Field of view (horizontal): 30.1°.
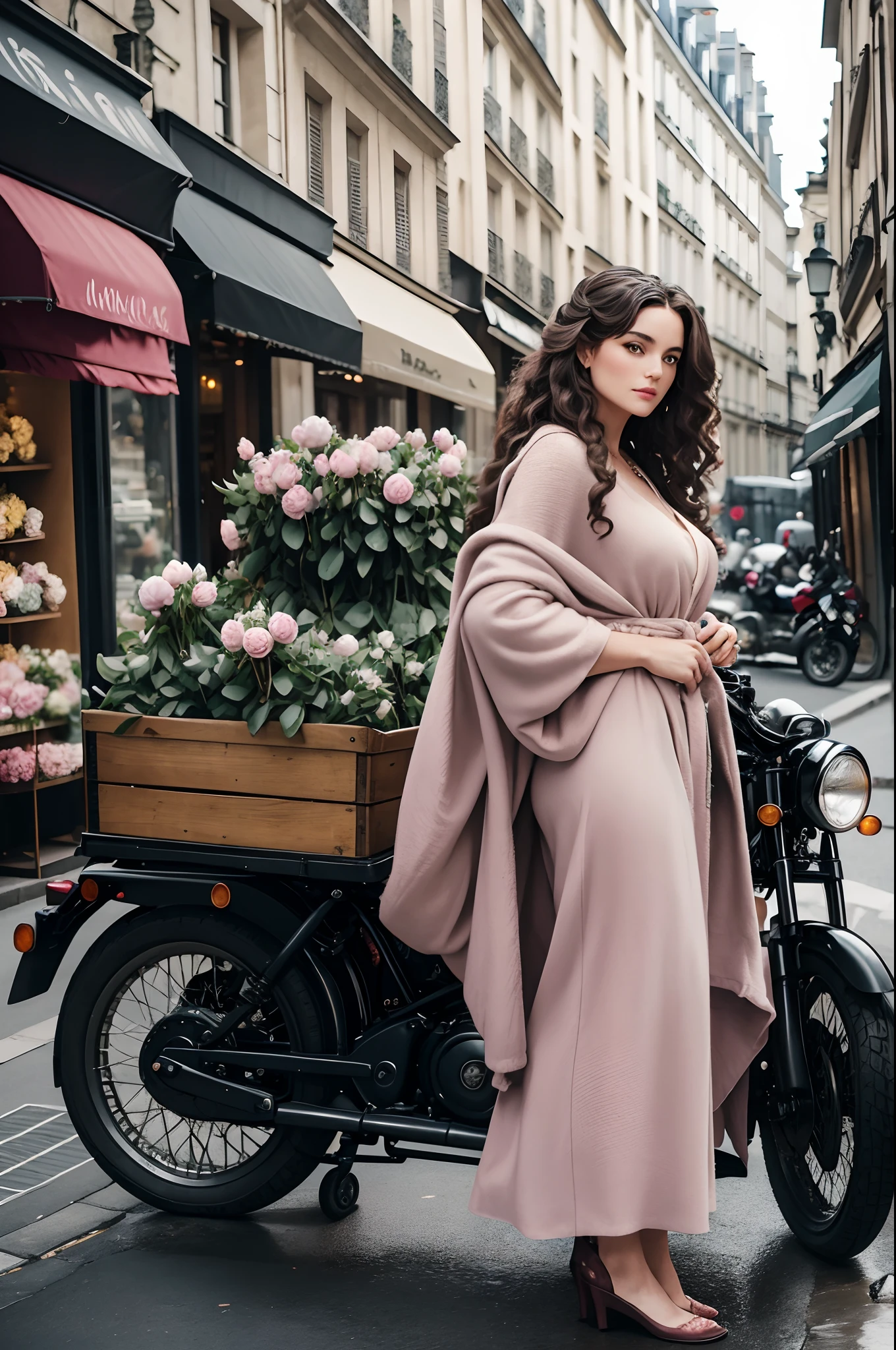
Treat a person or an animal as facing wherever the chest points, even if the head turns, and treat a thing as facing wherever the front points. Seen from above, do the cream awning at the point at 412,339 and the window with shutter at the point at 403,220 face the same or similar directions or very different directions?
same or similar directions

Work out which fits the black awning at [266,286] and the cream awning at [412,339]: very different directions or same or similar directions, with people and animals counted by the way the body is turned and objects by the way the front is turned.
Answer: same or similar directions

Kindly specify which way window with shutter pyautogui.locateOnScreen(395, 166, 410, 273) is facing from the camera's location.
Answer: facing the viewer and to the right of the viewer

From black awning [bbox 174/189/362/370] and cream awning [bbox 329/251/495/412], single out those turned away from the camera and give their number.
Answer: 0

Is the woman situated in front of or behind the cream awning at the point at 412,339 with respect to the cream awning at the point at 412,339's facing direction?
in front

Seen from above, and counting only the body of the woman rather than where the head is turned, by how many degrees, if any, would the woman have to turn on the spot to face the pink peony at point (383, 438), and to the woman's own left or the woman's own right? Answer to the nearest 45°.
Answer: approximately 180°

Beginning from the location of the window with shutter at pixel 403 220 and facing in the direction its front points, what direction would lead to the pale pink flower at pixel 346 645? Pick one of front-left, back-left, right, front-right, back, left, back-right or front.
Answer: front-right

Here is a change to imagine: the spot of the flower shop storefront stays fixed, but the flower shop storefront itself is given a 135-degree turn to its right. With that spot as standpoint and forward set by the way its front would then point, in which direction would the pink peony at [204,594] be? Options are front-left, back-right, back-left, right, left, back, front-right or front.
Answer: left
